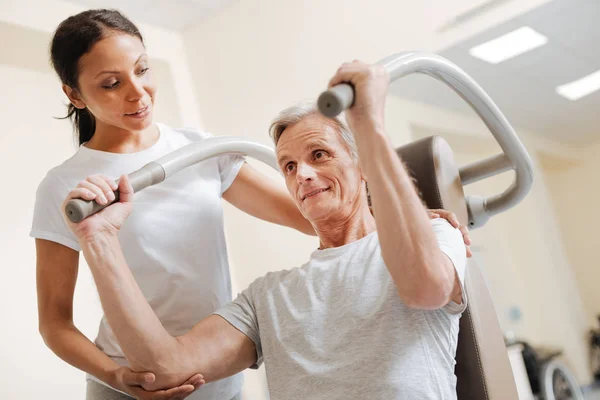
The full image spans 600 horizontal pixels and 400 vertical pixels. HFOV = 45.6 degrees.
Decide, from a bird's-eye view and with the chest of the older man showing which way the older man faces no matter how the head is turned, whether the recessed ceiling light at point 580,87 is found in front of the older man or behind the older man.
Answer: behind

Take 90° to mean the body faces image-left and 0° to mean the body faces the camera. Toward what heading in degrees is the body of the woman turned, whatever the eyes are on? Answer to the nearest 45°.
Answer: approximately 315°

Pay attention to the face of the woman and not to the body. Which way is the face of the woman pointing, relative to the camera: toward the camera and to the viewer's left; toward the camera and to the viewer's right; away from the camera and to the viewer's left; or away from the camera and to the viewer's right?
toward the camera and to the viewer's right

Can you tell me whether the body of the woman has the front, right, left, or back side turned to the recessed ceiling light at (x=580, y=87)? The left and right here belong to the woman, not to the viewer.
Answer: left

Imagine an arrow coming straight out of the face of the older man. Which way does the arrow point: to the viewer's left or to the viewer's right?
to the viewer's left

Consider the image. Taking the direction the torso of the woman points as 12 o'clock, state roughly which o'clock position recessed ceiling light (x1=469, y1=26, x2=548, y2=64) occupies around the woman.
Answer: The recessed ceiling light is roughly at 9 o'clock from the woman.

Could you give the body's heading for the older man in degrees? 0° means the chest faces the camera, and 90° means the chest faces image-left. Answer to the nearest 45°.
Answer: approximately 45°

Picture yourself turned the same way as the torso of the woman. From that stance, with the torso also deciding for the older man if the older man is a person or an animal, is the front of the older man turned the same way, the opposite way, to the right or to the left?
to the right

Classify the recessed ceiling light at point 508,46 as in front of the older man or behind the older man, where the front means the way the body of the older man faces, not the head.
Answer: behind
